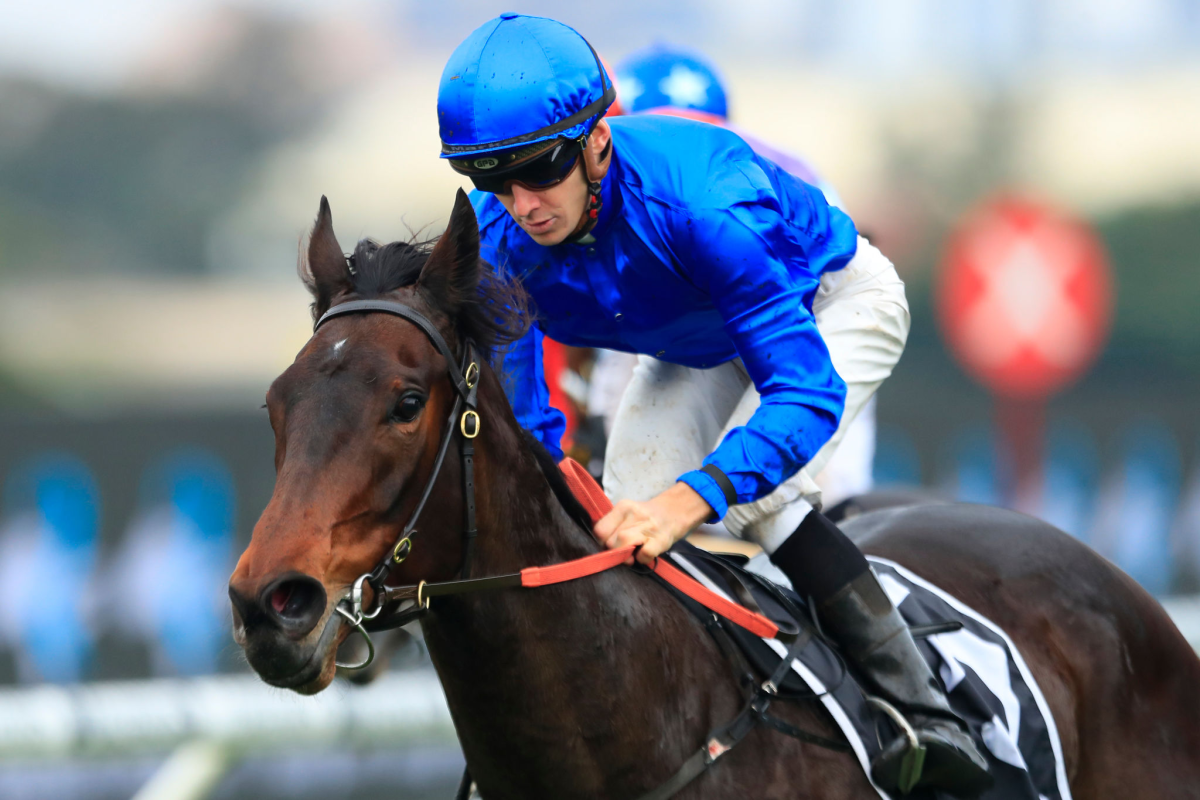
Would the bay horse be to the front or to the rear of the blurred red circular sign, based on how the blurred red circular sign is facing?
to the front

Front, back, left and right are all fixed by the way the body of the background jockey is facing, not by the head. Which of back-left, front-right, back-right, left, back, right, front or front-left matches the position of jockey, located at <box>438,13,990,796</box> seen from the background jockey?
front-left

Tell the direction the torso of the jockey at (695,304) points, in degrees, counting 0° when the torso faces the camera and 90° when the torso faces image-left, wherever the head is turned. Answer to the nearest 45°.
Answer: approximately 45°

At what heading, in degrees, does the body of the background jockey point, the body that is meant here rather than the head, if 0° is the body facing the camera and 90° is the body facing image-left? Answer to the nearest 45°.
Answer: approximately 45°

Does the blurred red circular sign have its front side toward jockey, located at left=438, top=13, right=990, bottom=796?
yes

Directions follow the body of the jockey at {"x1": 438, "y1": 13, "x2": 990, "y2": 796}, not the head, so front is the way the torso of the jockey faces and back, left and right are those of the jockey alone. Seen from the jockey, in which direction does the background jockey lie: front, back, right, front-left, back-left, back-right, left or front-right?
back-right
